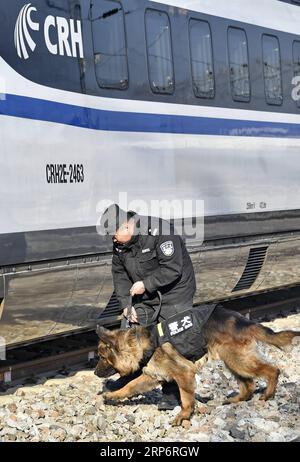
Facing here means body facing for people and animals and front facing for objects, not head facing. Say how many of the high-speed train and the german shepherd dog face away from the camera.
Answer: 0

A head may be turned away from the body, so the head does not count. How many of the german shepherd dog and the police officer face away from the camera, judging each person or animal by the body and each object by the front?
0

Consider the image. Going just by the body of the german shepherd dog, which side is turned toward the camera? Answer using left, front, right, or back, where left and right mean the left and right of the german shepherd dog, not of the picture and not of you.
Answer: left
